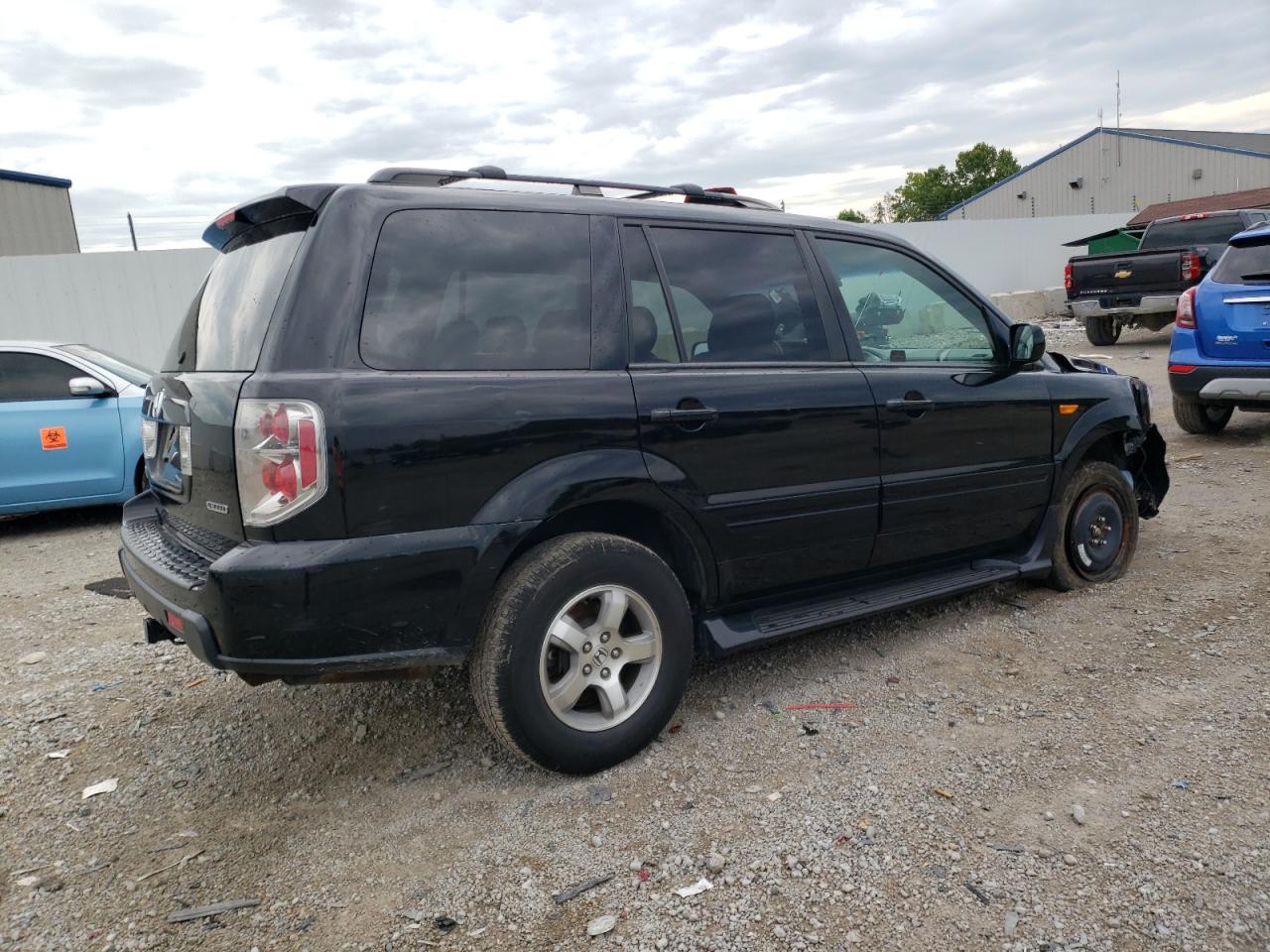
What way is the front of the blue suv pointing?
away from the camera

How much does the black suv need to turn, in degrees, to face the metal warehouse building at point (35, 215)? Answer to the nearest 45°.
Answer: approximately 90° to its left

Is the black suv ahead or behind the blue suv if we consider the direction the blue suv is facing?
behind

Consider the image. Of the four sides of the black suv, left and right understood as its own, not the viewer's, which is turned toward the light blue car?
left

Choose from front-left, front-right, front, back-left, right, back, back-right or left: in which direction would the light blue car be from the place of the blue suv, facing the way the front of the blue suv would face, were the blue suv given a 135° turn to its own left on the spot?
front

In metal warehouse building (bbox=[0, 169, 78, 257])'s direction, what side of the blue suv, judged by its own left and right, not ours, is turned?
left

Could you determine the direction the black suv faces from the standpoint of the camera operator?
facing away from the viewer and to the right of the viewer
